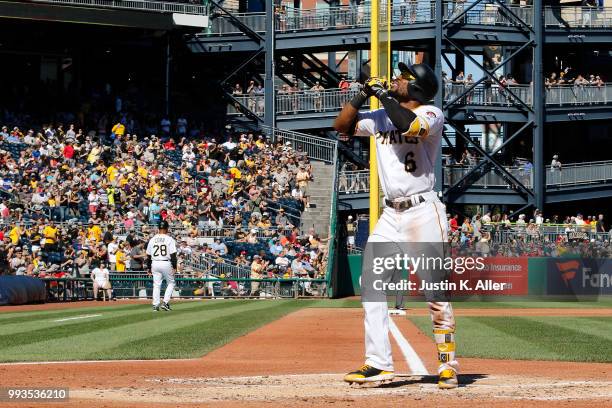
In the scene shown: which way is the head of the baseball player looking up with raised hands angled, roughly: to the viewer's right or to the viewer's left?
to the viewer's left

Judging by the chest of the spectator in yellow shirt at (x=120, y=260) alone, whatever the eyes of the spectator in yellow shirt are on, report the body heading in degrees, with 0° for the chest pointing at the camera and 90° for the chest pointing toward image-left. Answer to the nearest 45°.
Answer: approximately 315°

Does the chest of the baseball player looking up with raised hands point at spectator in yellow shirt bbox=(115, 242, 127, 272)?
no

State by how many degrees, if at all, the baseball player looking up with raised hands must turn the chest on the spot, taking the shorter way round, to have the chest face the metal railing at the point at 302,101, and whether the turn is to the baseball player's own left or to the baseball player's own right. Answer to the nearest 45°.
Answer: approximately 135° to the baseball player's own right

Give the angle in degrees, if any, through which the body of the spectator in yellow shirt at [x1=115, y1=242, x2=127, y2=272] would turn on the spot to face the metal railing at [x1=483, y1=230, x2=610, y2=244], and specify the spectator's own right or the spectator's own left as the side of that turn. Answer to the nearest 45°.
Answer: approximately 45° to the spectator's own left

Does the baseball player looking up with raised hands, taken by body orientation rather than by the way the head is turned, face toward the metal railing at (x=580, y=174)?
no

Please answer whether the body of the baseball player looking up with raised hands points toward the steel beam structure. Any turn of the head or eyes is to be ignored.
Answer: no

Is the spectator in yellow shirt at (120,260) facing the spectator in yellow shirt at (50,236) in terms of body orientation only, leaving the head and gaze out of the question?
no

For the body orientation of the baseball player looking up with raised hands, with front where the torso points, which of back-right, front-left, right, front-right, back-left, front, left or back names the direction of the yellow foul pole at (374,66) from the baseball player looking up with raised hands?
back-right

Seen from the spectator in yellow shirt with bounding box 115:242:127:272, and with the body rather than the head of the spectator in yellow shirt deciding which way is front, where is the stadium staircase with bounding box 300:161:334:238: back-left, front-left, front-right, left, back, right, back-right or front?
left
